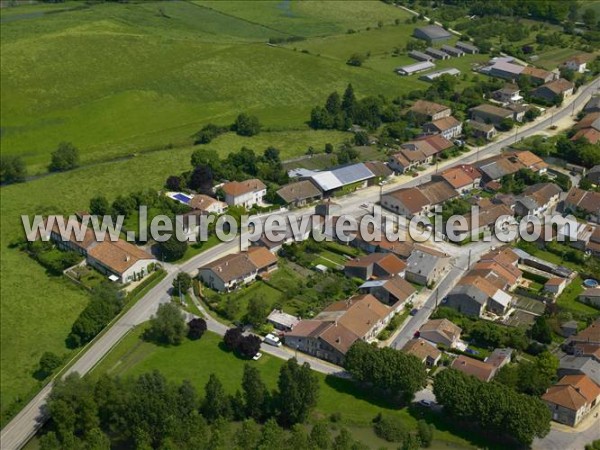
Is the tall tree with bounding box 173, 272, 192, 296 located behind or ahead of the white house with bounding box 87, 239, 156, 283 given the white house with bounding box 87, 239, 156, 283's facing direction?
ahead

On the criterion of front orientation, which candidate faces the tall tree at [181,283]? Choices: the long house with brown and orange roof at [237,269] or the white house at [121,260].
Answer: the white house

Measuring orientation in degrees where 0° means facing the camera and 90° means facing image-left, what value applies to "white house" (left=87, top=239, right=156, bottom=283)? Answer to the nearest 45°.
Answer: approximately 315°

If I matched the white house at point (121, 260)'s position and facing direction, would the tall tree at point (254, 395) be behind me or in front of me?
in front
